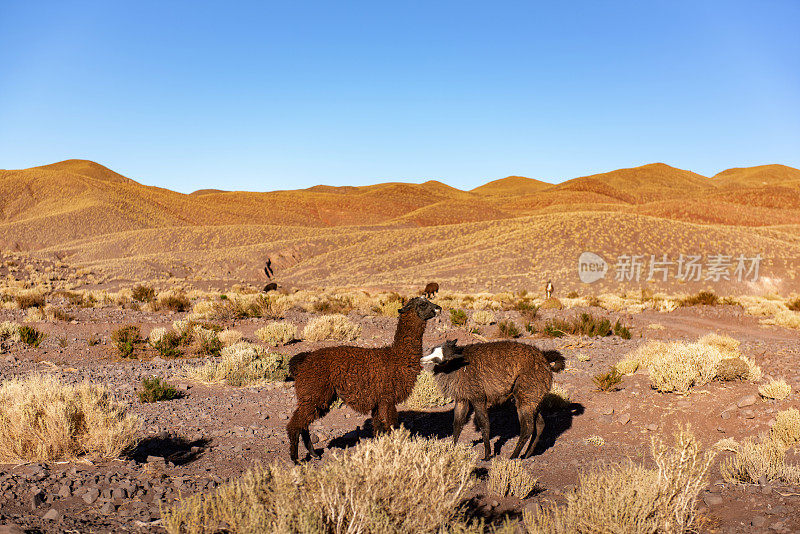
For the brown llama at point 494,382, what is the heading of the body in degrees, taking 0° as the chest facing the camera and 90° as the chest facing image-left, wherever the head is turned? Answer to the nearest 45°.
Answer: approximately 90°

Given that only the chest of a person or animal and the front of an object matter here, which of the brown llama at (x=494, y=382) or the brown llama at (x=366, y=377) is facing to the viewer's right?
the brown llama at (x=366, y=377)

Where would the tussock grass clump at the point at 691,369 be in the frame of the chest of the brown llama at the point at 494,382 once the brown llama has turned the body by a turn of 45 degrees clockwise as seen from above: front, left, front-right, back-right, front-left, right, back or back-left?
right

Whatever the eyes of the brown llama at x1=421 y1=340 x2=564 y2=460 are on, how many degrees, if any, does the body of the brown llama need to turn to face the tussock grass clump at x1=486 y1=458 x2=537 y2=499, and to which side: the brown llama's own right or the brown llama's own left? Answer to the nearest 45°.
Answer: approximately 90° to the brown llama's own left

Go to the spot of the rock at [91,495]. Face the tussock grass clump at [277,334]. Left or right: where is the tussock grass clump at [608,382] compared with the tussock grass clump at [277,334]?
right

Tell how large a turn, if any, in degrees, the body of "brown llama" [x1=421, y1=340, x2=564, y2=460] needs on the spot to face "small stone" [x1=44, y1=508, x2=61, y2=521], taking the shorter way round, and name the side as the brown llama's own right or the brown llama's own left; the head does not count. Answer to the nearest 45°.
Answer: approximately 45° to the brown llama's own left

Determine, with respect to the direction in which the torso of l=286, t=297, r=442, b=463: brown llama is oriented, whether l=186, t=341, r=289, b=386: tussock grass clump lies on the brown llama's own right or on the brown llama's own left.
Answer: on the brown llama's own left

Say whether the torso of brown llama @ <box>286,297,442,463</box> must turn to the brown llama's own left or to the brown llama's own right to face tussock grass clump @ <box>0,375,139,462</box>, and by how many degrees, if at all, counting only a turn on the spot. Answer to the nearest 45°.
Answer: approximately 180°

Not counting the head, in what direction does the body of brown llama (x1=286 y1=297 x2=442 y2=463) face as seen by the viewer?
to the viewer's right

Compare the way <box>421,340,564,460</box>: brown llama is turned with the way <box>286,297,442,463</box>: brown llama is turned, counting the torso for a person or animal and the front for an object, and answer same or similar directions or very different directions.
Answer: very different directions

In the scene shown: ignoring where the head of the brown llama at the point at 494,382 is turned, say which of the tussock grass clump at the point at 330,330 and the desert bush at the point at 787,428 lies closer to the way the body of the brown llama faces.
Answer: the tussock grass clump

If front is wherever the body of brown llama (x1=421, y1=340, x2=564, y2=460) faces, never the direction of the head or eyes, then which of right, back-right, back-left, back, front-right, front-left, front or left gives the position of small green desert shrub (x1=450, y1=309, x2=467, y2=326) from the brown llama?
right

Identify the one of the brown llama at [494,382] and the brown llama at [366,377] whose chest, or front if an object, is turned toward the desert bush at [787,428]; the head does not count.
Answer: the brown llama at [366,377]

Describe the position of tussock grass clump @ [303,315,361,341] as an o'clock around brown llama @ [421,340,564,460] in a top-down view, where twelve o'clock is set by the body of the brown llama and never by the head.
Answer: The tussock grass clump is roughly at 2 o'clock from the brown llama.

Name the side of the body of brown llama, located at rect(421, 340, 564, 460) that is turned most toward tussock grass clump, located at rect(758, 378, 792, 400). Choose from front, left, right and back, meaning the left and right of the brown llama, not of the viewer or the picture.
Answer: back

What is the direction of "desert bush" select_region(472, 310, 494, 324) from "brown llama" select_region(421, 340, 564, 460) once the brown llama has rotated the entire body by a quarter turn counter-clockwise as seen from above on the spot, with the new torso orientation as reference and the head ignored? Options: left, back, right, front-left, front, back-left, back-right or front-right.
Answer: back
